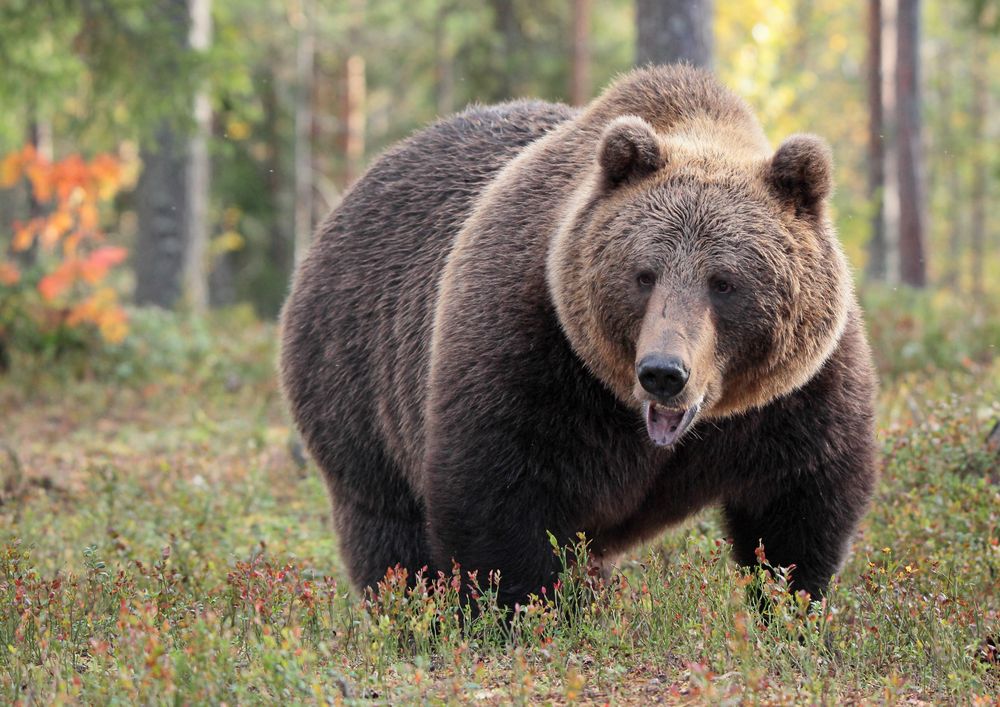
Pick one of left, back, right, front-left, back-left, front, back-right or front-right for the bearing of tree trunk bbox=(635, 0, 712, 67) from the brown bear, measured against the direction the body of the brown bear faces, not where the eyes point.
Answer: back-left

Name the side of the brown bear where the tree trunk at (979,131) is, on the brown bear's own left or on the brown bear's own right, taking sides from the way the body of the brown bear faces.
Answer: on the brown bear's own left

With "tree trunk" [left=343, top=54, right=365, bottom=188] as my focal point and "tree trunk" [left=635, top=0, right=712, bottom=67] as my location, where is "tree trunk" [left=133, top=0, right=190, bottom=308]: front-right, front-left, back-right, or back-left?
front-left

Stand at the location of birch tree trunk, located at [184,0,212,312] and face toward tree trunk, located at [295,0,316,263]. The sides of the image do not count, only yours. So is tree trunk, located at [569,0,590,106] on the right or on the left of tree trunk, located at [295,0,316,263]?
right

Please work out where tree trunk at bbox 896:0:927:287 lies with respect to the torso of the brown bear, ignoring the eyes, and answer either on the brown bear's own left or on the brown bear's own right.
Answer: on the brown bear's own left

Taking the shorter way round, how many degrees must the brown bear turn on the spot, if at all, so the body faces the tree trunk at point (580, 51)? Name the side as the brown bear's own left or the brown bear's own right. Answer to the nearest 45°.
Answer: approximately 135° to the brown bear's own left

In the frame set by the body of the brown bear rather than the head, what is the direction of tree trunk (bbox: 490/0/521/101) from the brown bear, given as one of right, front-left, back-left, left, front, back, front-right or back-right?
back-left

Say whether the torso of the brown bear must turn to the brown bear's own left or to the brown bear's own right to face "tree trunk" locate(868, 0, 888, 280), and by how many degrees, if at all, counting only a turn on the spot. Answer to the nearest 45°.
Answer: approximately 135° to the brown bear's own left

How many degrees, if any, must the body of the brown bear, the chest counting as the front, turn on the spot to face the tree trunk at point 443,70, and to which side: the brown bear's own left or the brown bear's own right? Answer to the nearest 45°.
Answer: approximately 135° to the brown bear's own left

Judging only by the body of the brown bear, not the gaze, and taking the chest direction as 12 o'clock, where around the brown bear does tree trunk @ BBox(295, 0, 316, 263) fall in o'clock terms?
The tree trunk is roughly at 7 o'clock from the brown bear.
